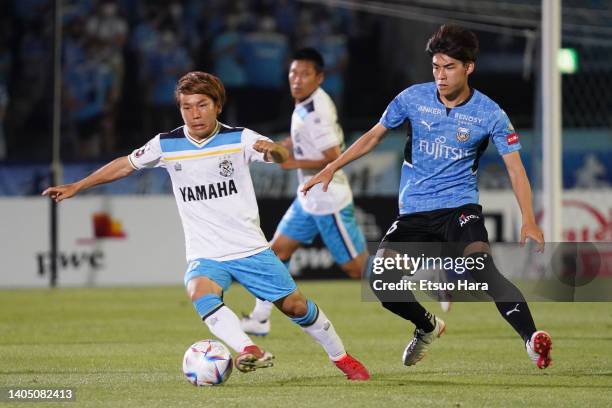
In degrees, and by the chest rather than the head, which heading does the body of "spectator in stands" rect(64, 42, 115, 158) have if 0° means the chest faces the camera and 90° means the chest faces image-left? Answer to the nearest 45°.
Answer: approximately 0°

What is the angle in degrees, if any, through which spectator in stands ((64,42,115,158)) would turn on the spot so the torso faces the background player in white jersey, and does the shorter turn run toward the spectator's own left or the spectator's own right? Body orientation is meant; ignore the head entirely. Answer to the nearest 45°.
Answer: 0° — they already face them

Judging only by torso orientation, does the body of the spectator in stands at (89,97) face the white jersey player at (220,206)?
yes

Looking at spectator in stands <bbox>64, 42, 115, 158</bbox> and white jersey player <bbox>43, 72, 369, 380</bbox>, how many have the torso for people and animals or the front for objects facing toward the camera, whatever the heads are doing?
2

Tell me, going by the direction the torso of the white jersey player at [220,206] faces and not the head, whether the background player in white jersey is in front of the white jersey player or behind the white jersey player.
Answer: behind

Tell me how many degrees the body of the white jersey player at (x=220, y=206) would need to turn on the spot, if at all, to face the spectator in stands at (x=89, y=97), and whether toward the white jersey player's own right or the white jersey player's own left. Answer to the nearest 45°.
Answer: approximately 180°

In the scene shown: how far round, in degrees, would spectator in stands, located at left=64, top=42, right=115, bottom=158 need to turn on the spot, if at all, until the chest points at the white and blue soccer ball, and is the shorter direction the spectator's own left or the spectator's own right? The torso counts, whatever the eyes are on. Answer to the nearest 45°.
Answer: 0° — they already face it
